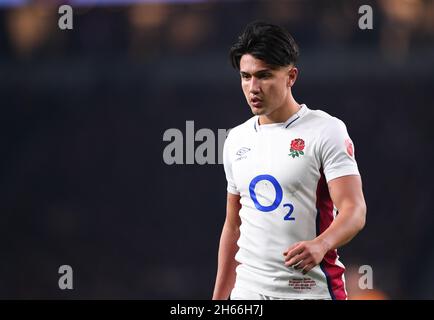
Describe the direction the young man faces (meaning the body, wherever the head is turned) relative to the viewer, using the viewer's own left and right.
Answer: facing the viewer and to the left of the viewer

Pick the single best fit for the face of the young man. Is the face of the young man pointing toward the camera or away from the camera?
toward the camera
